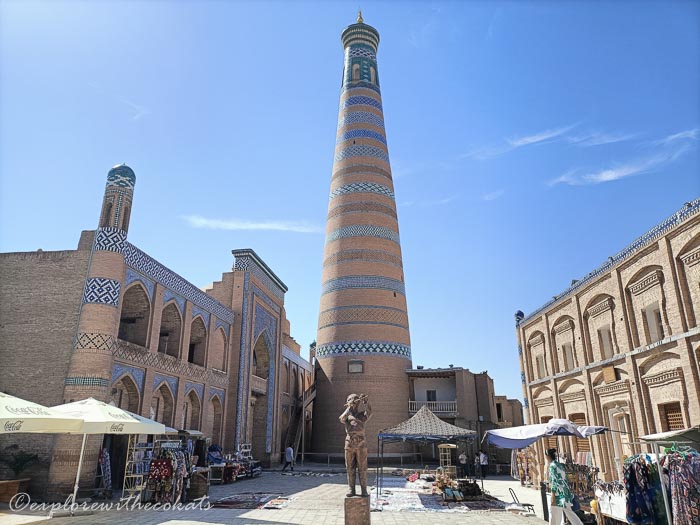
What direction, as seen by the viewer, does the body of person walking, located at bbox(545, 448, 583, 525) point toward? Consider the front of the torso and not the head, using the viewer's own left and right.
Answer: facing to the left of the viewer

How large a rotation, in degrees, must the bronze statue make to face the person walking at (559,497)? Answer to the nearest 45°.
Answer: approximately 90° to its left

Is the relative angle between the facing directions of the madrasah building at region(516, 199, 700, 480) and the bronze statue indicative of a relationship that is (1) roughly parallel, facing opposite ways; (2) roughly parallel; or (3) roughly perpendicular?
roughly perpendicular

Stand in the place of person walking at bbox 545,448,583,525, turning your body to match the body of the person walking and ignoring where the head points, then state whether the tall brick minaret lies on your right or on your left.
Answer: on your right

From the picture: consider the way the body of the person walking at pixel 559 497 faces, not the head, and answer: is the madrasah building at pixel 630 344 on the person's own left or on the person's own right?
on the person's own right

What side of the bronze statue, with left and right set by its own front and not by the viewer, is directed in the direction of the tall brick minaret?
back

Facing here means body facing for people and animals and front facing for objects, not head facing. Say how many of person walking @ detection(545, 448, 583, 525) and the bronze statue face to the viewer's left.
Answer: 1

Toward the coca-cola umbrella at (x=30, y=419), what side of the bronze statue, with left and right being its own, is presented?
right
